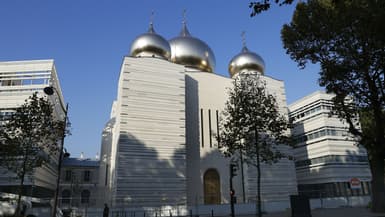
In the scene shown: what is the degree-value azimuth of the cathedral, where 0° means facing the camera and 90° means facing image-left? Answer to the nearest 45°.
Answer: approximately 0°

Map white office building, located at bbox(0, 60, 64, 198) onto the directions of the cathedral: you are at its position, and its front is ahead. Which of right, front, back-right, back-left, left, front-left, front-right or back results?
right

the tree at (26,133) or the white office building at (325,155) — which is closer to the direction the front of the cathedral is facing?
the tree

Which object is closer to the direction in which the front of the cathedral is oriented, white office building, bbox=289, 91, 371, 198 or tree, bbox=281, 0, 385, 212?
the tree

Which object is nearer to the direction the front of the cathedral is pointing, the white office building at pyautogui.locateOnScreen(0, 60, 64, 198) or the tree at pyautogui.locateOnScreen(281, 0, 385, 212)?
the tree

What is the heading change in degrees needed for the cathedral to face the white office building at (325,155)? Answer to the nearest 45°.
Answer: approximately 135° to its left

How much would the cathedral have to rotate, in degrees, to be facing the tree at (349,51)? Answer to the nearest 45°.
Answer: approximately 45° to its left

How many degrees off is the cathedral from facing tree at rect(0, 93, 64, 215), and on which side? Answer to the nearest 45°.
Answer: approximately 45° to its right
